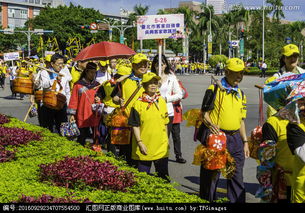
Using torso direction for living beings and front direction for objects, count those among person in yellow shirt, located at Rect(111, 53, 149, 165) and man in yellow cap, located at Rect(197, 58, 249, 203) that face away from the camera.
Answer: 0

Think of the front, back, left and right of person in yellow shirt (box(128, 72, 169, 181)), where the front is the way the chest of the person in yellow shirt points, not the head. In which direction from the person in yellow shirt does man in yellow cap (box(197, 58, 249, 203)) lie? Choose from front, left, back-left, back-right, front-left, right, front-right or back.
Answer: front-left

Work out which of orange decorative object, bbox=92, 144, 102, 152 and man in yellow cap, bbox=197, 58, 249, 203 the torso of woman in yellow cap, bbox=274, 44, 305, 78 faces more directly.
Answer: the man in yellow cap

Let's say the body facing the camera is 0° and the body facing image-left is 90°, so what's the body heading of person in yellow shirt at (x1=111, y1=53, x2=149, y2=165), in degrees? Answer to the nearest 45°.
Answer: approximately 315°

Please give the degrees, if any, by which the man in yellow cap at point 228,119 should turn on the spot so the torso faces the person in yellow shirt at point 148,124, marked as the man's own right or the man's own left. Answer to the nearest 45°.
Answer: approximately 135° to the man's own right

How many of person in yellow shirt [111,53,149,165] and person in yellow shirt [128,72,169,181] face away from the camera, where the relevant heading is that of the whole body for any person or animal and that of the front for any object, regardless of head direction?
0

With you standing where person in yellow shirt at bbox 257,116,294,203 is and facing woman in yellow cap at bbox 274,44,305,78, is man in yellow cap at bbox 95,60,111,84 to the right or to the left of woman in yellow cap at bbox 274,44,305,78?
left
